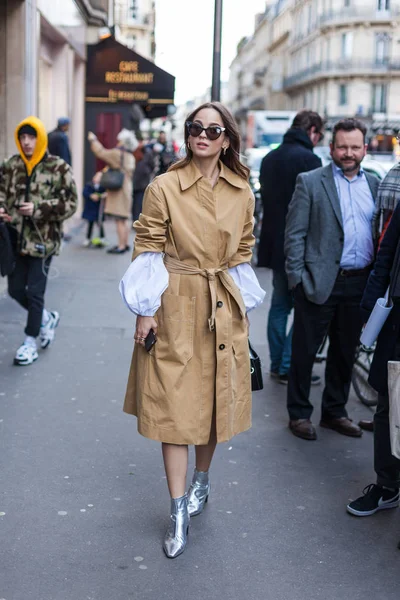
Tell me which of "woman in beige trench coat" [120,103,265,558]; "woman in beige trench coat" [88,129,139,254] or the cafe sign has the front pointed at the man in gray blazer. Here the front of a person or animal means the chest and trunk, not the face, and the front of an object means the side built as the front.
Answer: the cafe sign

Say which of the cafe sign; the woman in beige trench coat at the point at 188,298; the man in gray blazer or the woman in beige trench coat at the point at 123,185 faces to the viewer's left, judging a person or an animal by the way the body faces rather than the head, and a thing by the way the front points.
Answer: the woman in beige trench coat at the point at 123,185

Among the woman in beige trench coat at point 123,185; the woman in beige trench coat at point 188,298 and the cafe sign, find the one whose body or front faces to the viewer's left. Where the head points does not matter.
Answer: the woman in beige trench coat at point 123,185

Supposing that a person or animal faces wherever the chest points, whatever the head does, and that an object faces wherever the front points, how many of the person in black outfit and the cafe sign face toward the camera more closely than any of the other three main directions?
1

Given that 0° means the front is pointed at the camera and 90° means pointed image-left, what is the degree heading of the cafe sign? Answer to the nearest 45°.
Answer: approximately 0°

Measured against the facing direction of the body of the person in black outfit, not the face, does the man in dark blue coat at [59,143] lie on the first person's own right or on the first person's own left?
on the first person's own right

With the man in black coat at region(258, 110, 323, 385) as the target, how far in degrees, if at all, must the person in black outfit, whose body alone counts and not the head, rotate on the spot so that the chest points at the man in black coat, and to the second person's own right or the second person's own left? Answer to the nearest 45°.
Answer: approximately 90° to the second person's own right

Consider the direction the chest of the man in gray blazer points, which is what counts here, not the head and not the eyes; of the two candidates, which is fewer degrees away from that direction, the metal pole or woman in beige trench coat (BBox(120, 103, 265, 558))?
the woman in beige trench coat
